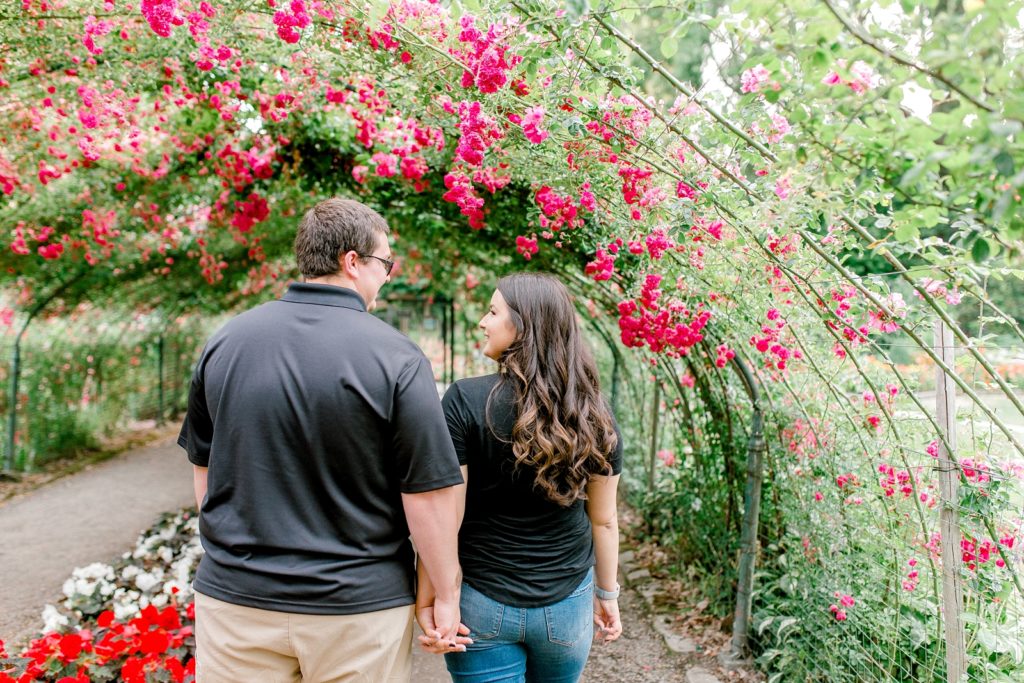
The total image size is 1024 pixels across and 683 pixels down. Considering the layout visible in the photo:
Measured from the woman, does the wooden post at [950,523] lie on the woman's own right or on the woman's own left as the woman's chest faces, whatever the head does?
on the woman's own right

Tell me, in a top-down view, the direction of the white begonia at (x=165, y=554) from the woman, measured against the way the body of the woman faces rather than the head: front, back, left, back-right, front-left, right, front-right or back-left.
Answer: front-left

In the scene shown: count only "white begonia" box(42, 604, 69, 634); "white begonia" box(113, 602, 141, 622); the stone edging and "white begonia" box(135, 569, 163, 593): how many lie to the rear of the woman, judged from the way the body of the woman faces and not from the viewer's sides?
0

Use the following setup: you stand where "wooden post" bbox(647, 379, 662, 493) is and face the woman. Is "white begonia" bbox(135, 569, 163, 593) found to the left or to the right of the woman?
right

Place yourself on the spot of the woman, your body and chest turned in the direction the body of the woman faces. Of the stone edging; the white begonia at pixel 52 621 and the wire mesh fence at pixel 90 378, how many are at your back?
0

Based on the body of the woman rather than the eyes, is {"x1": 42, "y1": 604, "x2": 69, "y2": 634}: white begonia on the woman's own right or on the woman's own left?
on the woman's own left

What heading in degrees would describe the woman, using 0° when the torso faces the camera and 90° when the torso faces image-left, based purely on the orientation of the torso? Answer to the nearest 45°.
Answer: approximately 180°

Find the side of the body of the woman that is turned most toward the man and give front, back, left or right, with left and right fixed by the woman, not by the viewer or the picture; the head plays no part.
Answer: left

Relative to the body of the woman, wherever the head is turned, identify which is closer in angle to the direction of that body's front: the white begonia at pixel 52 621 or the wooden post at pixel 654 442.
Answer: the wooden post

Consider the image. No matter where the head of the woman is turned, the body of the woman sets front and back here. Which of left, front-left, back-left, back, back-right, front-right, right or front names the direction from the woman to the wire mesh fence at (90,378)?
front-left

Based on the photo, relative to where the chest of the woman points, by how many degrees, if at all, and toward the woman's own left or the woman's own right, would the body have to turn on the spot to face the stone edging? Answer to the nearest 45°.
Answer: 0° — they already face it

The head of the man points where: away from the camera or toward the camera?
away from the camera

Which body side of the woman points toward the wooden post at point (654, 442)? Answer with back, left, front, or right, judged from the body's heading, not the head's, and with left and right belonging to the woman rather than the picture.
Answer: front

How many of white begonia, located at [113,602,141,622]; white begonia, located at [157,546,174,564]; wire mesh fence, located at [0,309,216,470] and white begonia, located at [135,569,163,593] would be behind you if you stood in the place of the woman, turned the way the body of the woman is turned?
0
